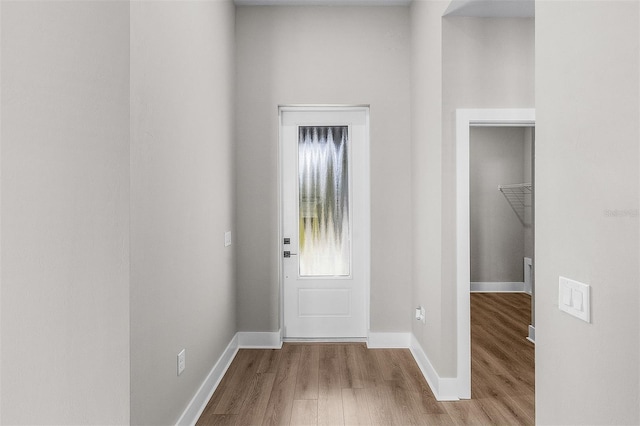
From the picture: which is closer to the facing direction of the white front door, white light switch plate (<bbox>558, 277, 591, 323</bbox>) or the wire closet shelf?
the white light switch plate

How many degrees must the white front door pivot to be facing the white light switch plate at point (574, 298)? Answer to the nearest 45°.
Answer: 0° — it already faces it

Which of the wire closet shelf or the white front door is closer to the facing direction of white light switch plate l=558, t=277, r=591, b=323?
the white front door

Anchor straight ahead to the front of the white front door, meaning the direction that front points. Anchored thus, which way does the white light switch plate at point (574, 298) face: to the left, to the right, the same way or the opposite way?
to the right

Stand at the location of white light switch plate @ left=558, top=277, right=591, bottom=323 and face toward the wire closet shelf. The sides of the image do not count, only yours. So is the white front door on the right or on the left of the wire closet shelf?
left

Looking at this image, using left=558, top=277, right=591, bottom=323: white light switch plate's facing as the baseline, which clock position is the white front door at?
The white front door is roughly at 3 o'clock from the white light switch plate.

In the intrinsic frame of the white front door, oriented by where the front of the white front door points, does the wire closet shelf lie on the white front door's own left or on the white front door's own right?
on the white front door's own left

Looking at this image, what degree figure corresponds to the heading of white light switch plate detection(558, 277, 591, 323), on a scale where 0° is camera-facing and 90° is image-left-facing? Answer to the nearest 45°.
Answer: approximately 45°
